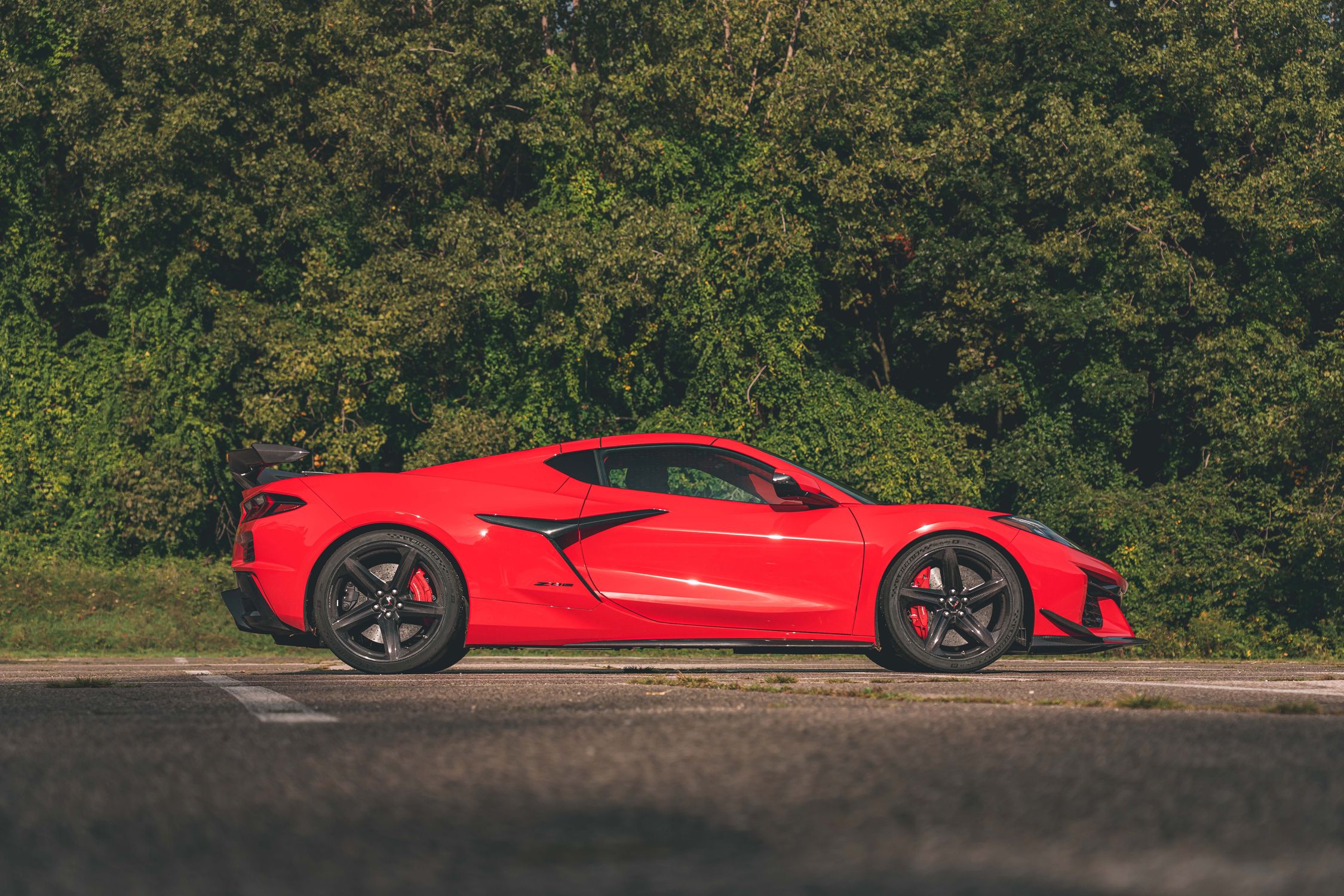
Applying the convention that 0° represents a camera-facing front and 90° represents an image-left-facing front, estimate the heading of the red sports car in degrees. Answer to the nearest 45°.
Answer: approximately 270°
